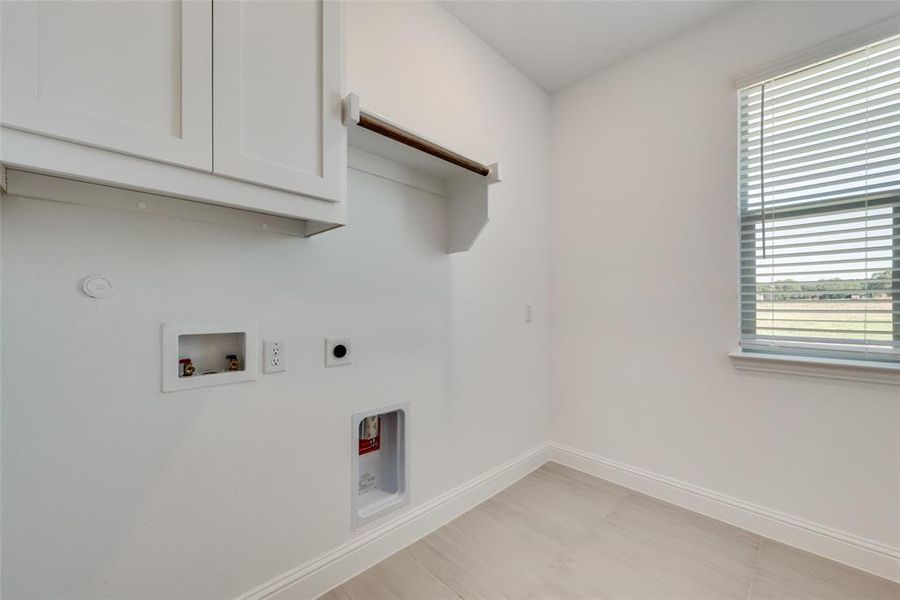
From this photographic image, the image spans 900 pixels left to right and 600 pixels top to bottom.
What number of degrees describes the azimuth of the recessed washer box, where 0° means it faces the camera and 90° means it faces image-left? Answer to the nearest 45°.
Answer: approximately 315°

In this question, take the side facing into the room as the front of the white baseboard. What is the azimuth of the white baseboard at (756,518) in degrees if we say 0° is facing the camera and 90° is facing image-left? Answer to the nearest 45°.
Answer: approximately 45°

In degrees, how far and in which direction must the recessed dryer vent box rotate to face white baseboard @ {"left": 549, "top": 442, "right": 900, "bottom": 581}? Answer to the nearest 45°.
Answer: approximately 45° to its left

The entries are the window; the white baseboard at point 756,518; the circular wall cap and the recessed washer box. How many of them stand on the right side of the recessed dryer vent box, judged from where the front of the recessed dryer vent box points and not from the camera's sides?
2

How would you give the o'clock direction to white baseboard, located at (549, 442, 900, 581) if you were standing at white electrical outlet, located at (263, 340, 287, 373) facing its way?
The white baseboard is roughly at 11 o'clock from the white electrical outlet.

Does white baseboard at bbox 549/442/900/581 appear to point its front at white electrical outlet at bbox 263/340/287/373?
yes
